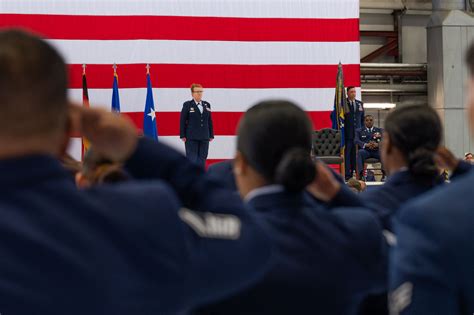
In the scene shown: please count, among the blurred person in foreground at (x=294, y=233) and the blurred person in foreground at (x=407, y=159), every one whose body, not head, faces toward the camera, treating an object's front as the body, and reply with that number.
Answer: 0

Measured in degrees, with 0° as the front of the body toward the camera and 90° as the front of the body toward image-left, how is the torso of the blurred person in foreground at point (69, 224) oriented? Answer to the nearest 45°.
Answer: approximately 180°

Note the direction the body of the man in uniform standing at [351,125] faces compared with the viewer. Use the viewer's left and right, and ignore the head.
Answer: facing the viewer

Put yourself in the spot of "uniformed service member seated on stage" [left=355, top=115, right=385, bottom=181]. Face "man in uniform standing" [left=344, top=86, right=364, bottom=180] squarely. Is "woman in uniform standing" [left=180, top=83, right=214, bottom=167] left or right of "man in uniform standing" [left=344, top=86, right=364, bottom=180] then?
right

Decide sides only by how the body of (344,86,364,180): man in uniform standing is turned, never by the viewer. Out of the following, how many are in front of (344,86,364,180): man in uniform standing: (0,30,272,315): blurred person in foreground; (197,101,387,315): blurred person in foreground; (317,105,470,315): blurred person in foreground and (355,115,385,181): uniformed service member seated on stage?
3

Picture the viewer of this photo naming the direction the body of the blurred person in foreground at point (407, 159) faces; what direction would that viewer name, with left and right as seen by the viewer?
facing away from the viewer and to the left of the viewer

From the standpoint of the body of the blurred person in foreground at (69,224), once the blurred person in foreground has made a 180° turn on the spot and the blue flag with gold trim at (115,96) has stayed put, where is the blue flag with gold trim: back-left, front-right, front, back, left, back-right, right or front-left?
back

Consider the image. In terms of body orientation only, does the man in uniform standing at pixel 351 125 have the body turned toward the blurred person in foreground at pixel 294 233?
yes

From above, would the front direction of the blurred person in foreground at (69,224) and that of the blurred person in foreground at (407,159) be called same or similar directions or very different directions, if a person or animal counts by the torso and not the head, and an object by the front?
same or similar directions

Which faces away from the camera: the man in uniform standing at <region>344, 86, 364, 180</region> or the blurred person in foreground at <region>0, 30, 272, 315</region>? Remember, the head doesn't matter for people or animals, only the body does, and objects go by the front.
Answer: the blurred person in foreground

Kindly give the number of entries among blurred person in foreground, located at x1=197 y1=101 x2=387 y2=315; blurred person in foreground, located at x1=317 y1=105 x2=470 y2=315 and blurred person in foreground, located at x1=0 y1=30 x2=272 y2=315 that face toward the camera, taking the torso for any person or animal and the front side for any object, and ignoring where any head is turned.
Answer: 0

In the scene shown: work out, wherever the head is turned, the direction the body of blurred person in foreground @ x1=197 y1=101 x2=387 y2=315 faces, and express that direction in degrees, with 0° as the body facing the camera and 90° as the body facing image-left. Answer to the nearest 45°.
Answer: approximately 135°

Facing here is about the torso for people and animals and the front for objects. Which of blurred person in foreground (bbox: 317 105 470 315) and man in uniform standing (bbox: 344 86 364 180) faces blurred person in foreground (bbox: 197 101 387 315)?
the man in uniform standing
